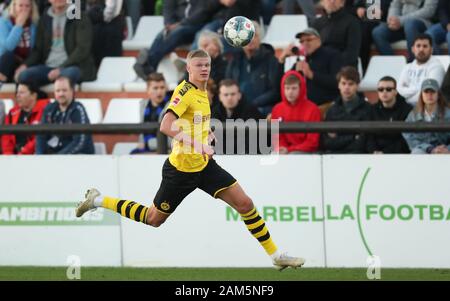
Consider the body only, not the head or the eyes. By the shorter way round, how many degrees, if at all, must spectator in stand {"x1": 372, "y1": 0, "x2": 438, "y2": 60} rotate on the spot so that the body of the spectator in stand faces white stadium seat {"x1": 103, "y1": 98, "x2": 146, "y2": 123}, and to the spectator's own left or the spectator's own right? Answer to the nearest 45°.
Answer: approximately 45° to the spectator's own right

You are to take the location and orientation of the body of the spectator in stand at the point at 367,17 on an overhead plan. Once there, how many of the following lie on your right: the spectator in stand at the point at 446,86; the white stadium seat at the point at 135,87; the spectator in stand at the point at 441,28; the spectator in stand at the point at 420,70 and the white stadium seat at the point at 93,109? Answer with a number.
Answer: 2

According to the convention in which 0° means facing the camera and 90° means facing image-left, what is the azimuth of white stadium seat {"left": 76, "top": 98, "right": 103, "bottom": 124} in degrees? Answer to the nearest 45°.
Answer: approximately 0°

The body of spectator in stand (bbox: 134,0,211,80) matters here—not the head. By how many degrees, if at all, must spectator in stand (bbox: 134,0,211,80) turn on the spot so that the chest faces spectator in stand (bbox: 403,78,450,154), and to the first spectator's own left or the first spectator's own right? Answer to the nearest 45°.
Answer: approximately 90° to the first spectator's own left

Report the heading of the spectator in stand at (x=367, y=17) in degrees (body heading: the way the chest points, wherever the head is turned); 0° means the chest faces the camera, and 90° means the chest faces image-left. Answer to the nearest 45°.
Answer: approximately 0°

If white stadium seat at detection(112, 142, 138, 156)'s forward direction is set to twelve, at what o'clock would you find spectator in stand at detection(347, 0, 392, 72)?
The spectator in stand is roughly at 9 o'clock from the white stadium seat.

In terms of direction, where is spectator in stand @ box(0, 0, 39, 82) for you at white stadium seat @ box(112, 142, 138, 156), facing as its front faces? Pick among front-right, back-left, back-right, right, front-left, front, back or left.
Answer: back-right

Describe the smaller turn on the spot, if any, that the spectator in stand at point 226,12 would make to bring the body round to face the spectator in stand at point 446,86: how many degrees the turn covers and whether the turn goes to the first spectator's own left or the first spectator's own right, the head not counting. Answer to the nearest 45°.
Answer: approximately 90° to the first spectator's own left
